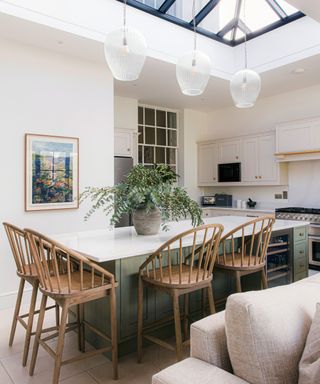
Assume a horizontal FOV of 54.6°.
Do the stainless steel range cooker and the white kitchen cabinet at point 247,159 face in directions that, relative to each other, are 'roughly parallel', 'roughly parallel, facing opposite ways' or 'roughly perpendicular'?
roughly parallel

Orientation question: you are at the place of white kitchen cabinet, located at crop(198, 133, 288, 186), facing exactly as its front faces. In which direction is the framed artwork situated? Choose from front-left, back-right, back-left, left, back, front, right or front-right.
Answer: front

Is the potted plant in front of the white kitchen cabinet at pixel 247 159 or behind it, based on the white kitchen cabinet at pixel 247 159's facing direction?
in front

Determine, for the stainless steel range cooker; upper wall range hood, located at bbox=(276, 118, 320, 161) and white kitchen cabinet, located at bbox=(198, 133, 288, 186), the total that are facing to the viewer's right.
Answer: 0

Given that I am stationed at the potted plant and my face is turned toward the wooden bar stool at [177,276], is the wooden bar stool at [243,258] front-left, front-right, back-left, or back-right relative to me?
front-left

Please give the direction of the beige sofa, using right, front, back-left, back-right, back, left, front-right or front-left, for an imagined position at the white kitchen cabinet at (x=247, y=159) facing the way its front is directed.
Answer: front-left

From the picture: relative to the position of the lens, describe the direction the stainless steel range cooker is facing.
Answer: facing the viewer and to the left of the viewer

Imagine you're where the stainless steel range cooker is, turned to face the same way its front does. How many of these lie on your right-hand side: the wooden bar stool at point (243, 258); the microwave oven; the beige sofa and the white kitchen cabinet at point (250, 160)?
2

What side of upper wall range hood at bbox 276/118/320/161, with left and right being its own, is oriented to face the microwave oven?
right

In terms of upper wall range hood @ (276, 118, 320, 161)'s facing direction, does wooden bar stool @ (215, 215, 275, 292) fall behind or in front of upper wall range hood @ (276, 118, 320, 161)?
in front
